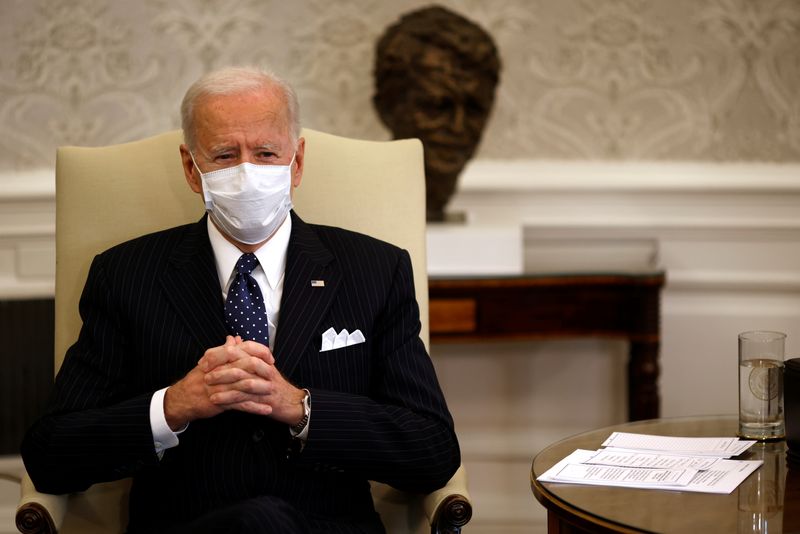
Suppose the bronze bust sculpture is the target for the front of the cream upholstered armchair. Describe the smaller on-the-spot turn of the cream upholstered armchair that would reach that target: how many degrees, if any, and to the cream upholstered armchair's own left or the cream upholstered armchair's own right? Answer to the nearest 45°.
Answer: approximately 135° to the cream upholstered armchair's own left

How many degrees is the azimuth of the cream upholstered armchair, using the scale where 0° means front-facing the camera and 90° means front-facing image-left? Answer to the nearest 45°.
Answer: approximately 0°

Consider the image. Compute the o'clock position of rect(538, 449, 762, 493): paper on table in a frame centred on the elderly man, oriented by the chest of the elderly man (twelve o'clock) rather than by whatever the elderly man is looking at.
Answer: The paper on table is roughly at 10 o'clock from the elderly man.

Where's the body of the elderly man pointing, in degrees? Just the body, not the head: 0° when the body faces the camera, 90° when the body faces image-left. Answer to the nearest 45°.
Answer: approximately 0°

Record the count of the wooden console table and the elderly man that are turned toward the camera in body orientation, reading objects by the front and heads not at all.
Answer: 2

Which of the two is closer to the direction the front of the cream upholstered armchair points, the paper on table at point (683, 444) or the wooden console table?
the paper on table

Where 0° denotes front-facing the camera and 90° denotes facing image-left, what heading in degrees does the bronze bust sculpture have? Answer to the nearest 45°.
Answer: approximately 315°
